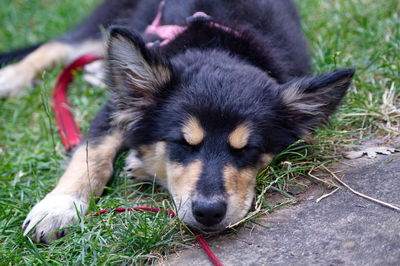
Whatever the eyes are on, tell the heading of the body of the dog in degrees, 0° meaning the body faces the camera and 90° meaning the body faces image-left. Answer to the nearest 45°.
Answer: approximately 0°

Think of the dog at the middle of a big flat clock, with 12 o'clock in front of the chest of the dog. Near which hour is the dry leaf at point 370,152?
The dry leaf is roughly at 9 o'clock from the dog.
